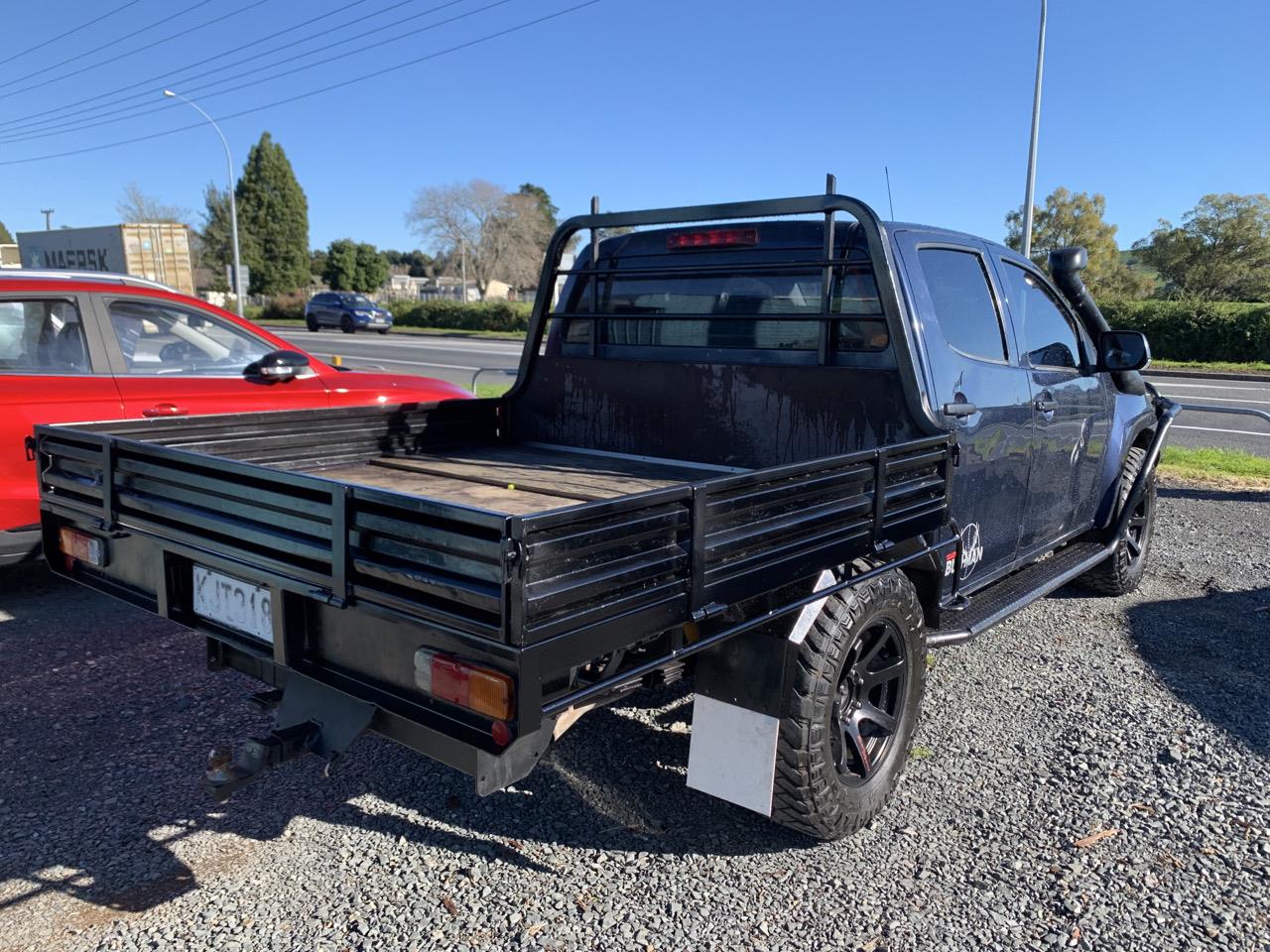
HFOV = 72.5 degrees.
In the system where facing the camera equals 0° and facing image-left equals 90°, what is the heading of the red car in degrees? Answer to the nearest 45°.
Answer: approximately 270°

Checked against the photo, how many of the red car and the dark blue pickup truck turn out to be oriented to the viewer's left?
0

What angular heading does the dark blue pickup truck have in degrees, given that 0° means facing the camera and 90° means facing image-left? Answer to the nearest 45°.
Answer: approximately 225°

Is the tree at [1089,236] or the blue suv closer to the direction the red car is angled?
the tree

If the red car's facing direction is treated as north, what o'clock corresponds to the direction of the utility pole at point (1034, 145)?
The utility pole is roughly at 11 o'clock from the red car.

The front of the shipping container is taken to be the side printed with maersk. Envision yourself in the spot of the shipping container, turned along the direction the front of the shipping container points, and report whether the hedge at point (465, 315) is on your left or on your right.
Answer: on your left

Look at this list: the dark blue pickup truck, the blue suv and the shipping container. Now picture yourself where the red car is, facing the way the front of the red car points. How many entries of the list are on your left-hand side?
2

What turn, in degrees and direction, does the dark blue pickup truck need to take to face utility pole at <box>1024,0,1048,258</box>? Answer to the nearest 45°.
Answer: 0° — it already faces it
